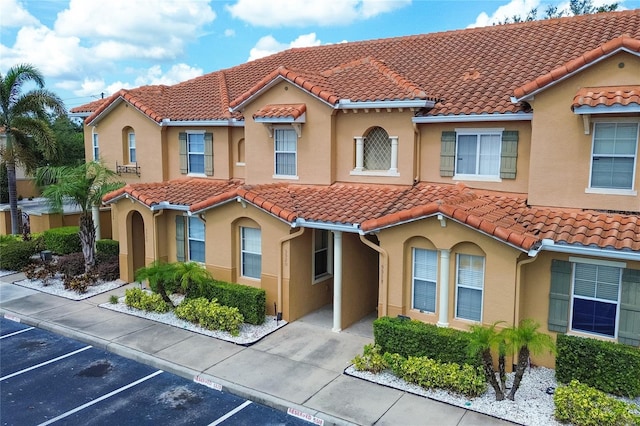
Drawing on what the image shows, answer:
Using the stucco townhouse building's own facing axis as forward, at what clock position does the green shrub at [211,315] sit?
The green shrub is roughly at 1 o'clock from the stucco townhouse building.

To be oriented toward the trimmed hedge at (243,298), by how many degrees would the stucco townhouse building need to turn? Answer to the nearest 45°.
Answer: approximately 45° to its right

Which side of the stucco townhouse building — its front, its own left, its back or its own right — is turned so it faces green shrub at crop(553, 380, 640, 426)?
left

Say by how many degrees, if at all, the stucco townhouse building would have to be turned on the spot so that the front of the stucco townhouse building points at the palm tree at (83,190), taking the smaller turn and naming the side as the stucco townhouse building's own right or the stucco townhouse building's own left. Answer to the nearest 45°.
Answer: approximately 45° to the stucco townhouse building's own right

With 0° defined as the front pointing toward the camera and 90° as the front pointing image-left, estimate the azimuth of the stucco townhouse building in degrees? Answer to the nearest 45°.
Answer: approximately 45°

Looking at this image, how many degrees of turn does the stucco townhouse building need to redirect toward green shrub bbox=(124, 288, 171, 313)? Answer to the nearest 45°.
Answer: approximately 45° to its right

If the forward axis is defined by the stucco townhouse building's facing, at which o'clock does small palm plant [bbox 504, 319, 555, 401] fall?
The small palm plant is roughly at 10 o'clock from the stucco townhouse building.

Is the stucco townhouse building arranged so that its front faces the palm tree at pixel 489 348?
no

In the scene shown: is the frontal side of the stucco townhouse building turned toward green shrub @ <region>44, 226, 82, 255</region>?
no
